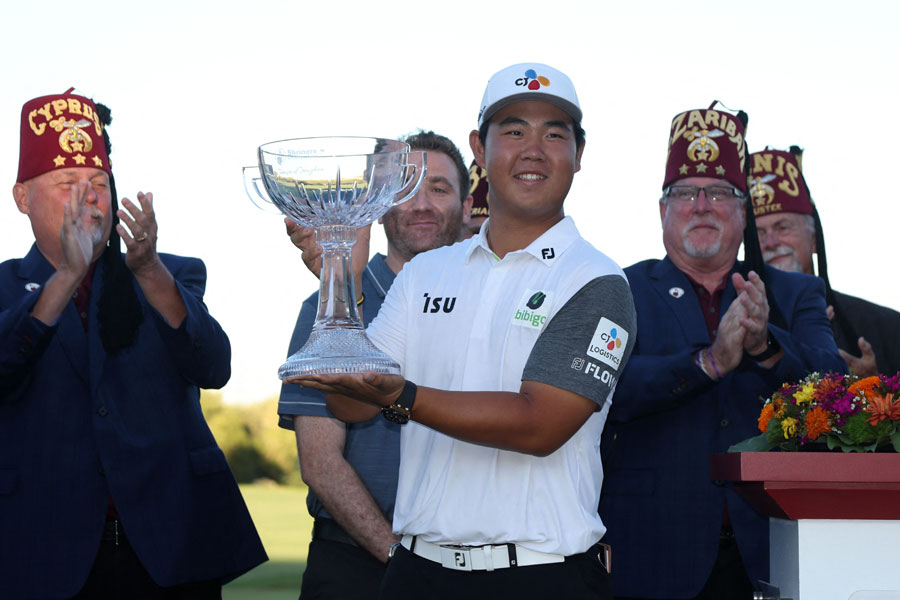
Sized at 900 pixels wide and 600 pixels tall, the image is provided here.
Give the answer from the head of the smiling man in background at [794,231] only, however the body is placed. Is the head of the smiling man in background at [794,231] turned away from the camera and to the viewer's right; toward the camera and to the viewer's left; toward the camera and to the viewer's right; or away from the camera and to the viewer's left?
toward the camera and to the viewer's left

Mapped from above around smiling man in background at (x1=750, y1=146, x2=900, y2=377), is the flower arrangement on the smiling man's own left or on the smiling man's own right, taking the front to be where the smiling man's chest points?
on the smiling man's own left

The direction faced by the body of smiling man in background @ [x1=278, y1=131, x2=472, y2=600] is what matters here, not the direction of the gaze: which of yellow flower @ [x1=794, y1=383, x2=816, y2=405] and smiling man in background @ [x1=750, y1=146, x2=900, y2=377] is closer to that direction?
the yellow flower

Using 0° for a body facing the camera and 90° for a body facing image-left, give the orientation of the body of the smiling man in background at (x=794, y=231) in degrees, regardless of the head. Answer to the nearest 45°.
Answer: approximately 45°

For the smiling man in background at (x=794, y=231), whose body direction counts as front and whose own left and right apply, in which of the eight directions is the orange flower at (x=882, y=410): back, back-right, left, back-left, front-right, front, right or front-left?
front-left

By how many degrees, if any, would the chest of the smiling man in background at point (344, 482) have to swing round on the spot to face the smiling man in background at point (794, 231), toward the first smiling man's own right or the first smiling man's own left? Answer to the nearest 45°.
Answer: approximately 90° to the first smiling man's own left

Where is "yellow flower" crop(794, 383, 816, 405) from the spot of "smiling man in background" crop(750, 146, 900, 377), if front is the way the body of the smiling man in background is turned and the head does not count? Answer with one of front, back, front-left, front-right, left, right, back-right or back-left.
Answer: front-left

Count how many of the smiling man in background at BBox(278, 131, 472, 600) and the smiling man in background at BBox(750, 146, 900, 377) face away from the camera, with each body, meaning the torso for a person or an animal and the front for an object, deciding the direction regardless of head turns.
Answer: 0

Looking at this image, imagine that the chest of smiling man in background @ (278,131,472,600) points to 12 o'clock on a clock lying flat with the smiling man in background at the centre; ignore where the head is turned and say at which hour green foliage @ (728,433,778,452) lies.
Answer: The green foliage is roughly at 11 o'clock from the smiling man in background.

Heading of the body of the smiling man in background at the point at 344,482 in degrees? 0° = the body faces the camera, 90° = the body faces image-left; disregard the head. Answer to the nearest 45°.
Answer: approximately 315°

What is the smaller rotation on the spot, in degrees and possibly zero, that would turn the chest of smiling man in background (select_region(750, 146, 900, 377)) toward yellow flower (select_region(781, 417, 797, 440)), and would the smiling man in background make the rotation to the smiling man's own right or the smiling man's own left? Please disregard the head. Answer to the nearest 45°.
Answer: approximately 45° to the smiling man's own left
